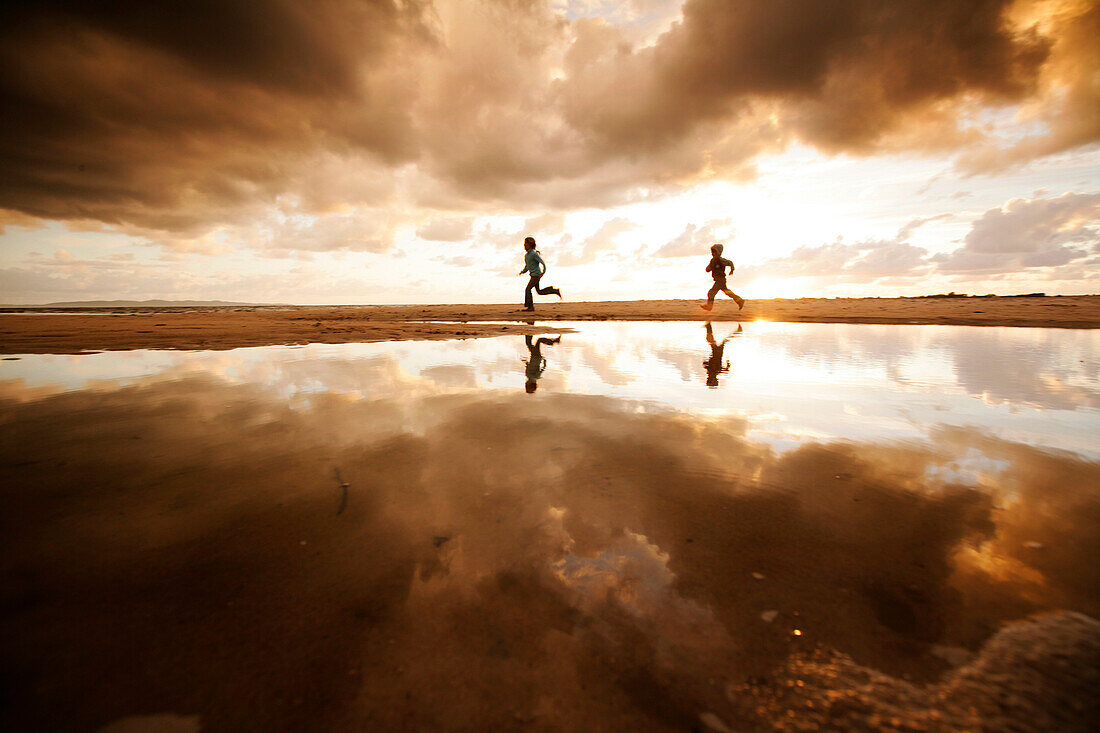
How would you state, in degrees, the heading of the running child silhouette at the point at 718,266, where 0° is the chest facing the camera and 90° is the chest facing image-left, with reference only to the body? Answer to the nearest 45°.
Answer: approximately 90°

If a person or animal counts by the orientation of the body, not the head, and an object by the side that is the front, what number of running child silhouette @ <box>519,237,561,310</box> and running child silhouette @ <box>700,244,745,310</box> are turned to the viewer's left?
2

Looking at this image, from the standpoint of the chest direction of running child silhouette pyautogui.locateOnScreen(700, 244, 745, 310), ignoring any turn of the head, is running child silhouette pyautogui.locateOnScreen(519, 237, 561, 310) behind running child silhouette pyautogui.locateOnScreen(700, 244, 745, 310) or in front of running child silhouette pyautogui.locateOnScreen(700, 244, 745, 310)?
in front

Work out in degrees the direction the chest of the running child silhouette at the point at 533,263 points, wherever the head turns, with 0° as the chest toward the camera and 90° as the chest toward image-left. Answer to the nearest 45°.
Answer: approximately 90°

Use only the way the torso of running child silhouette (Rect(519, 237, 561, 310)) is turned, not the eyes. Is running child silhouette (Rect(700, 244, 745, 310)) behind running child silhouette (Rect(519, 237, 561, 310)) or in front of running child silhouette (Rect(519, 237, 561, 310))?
behind
